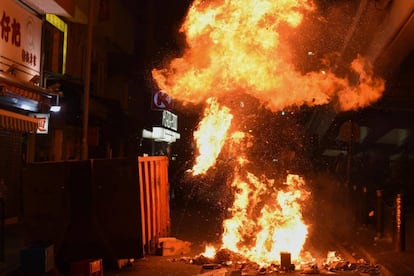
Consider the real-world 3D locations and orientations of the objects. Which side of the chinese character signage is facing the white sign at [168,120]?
left

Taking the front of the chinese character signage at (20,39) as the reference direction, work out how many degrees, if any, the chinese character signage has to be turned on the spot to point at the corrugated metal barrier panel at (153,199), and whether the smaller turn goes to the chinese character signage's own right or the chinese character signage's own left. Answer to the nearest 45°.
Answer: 0° — it already faces it

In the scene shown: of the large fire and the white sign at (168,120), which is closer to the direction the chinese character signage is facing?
the large fire

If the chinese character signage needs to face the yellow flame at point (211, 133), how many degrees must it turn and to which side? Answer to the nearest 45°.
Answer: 0° — it already faces it

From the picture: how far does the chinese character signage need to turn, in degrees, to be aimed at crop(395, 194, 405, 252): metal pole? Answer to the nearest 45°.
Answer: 0° — it already faces it

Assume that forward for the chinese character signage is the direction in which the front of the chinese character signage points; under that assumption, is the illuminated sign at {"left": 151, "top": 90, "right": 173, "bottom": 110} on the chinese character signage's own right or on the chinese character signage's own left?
on the chinese character signage's own left

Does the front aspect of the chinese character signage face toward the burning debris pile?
yes

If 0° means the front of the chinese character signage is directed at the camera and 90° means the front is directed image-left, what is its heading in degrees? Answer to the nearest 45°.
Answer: approximately 315°
